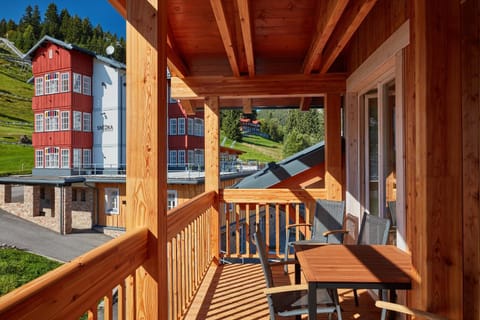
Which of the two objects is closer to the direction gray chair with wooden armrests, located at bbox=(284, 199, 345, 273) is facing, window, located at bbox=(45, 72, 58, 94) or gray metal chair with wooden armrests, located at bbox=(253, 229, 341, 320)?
the gray metal chair with wooden armrests

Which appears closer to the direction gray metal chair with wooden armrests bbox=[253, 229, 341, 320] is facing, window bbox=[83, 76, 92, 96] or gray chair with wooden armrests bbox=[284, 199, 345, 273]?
the gray chair with wooden armrests

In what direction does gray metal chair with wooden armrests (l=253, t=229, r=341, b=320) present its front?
to the viewer's right

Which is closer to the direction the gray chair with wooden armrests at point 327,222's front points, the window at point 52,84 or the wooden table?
the wooden table

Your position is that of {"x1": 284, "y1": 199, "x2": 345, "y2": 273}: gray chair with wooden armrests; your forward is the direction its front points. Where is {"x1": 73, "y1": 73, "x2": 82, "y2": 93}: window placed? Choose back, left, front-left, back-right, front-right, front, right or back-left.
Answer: right

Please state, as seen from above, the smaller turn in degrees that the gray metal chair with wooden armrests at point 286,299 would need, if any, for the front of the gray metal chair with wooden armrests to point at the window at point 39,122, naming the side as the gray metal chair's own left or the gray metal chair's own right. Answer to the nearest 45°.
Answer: approximately 135° to the gray metal chair's own left

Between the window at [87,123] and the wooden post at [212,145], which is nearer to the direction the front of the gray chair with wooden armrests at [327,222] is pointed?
the wooden post
